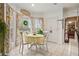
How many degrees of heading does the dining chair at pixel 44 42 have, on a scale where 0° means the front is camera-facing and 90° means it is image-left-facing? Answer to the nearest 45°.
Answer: approximately 90°
